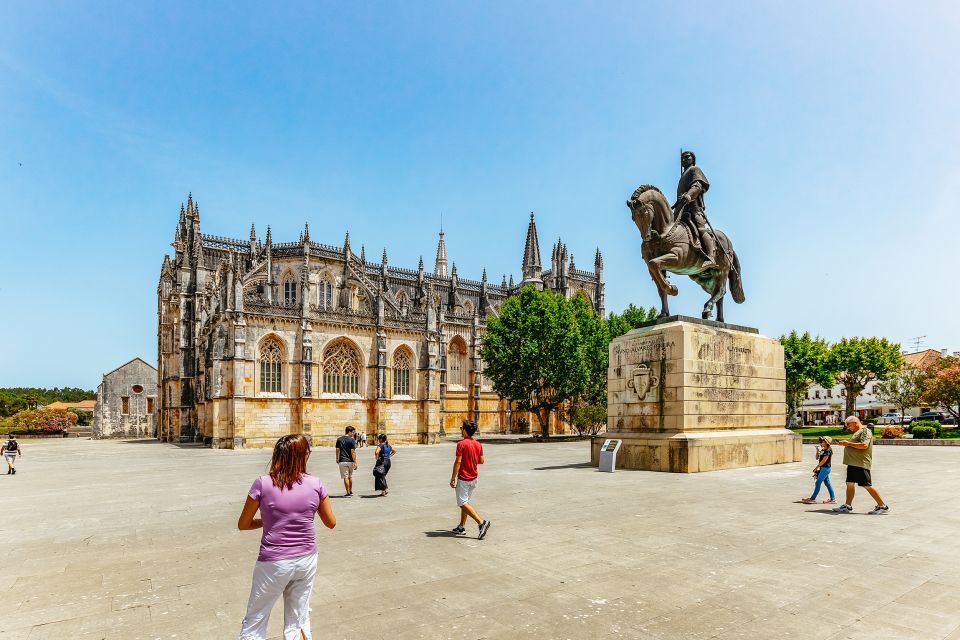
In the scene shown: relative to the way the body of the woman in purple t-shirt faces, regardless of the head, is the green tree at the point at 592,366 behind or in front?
in front

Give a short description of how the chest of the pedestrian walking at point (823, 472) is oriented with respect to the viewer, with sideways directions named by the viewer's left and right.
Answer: facing to the left of the viewer

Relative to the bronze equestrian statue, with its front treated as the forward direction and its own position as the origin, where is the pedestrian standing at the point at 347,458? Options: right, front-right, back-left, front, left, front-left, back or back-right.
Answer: front

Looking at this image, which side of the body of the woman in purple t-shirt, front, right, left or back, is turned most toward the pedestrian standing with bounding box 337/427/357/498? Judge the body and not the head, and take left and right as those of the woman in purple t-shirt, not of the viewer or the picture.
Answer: front

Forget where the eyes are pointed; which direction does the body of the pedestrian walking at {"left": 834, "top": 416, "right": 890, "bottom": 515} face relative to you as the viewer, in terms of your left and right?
facing to the left of the viewer

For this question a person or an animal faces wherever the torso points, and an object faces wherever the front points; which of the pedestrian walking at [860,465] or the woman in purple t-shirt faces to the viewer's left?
the pedestrian walking

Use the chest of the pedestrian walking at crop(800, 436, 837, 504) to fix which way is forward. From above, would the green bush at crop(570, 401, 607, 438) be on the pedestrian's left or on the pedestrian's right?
on the pedestrian's right

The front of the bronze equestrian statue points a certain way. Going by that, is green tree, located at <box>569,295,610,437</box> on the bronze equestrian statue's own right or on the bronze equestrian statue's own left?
on the bronze equestrian statue's own right

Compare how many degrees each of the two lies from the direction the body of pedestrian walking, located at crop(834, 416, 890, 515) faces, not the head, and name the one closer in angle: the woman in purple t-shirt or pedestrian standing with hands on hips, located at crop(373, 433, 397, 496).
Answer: the pedestrian standing with hands on hips

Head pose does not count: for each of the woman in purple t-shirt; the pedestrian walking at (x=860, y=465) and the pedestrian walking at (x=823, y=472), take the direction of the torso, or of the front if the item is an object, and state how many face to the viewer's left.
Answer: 2

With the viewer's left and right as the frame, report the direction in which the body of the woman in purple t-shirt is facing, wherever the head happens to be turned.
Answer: facing away from the viewer

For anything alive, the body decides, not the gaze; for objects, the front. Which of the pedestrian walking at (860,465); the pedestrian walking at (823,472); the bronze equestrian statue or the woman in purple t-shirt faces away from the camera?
the woman in purple t-shirt
